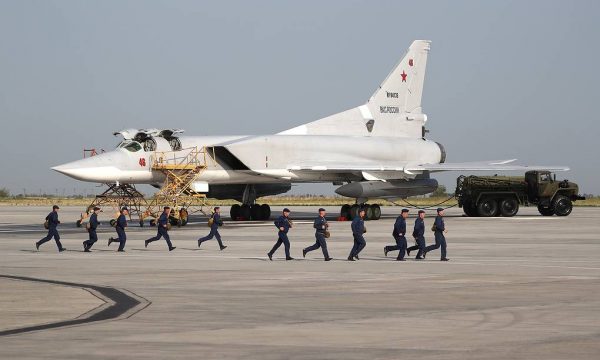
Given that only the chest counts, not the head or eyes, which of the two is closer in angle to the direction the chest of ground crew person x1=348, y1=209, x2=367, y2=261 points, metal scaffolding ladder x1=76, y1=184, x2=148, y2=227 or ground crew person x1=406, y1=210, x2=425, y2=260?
the ground crew person

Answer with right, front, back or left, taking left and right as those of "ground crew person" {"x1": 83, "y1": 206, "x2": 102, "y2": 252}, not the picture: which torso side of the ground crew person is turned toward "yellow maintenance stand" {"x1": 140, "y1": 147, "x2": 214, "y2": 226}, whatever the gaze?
left

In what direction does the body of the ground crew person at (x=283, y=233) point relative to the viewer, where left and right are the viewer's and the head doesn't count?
facing to the right of the viewer

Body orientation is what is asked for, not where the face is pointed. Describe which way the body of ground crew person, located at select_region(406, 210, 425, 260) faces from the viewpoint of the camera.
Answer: to the viewer's right

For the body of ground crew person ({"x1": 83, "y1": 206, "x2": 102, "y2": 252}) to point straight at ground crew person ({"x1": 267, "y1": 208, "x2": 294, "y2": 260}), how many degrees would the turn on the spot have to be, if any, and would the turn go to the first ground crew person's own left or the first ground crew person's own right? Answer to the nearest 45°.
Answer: approximately 45° to the first ground crew person's own right
